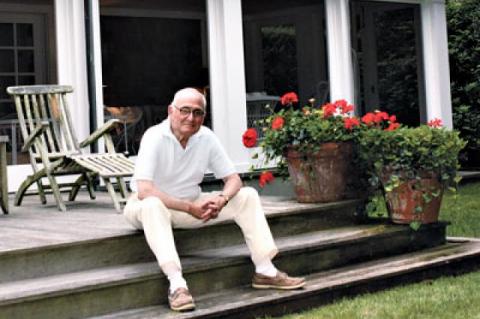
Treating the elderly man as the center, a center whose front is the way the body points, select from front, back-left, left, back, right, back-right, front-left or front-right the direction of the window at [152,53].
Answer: back-left

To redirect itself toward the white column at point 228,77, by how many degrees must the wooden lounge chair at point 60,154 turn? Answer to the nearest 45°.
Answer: approximately 90° to its left

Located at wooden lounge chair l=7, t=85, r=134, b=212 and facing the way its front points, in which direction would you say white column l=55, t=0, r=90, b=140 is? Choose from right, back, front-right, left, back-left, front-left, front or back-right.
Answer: back-left

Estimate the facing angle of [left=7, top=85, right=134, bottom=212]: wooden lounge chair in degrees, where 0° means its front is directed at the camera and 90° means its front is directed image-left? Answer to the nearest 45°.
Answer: approximately 315°

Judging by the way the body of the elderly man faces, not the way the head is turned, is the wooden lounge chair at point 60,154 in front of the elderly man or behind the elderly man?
behind

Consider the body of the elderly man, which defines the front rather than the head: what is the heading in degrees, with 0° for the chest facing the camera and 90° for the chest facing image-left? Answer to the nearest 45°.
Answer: approximately 315°

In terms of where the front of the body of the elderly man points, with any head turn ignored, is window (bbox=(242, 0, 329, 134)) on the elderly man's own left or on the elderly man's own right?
on the elderly man's own left
